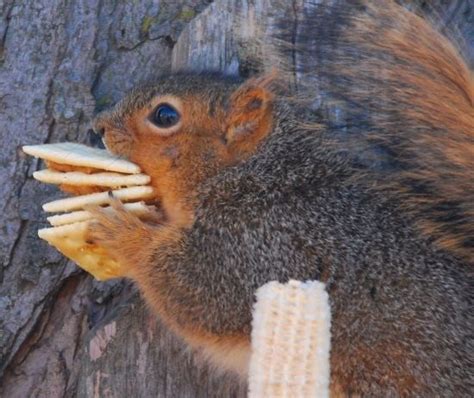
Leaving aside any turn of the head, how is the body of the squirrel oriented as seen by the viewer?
to the viewer's left
